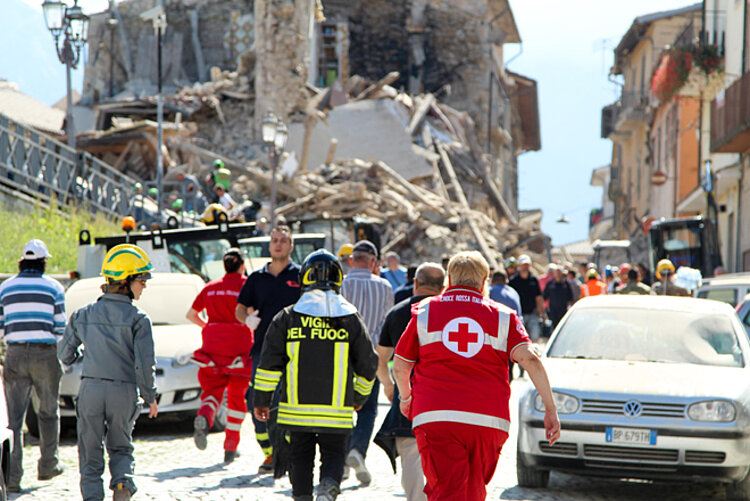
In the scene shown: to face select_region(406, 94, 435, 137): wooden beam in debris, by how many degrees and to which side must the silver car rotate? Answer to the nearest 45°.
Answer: approximately 180°

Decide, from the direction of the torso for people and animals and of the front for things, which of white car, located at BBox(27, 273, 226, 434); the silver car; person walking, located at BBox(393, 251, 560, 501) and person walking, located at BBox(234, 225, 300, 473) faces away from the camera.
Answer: person walking, located at BBox(393, 251, 560, 501)

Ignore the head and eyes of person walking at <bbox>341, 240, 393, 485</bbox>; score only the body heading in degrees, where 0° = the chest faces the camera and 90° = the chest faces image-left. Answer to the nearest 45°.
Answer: approximately 180°

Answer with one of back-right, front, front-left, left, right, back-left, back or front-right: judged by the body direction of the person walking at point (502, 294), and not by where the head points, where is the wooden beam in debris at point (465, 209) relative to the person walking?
front

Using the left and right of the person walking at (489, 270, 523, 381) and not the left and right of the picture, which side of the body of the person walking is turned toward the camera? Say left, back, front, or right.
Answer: back

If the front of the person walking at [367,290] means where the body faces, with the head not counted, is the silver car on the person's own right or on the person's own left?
on the person's own right

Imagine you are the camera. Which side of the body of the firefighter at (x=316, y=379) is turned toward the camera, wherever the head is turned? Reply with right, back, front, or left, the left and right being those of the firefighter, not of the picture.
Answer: back

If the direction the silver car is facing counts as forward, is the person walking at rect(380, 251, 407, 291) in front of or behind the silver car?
behind

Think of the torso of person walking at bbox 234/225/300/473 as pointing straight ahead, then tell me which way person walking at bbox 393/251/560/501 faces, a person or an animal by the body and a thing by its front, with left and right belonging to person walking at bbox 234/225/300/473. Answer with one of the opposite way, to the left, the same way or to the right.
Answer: the opposite way

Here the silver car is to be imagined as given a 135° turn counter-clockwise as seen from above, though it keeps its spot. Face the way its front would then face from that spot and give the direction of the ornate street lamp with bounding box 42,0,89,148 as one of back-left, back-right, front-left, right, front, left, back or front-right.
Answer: left

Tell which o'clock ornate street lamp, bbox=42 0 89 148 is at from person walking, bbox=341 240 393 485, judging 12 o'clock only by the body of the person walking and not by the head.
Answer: The ornate street lamp is roughly at 11 o'clock from the person walking.

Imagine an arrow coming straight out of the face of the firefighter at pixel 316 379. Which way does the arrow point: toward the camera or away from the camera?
away from the camera

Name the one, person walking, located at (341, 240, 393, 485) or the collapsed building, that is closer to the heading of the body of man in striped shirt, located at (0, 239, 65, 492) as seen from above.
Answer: the collapsed building

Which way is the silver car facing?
toward the camera

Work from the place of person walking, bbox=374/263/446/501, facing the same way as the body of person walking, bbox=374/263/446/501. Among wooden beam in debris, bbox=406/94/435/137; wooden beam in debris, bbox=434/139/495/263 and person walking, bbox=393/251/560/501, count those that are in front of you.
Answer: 2
